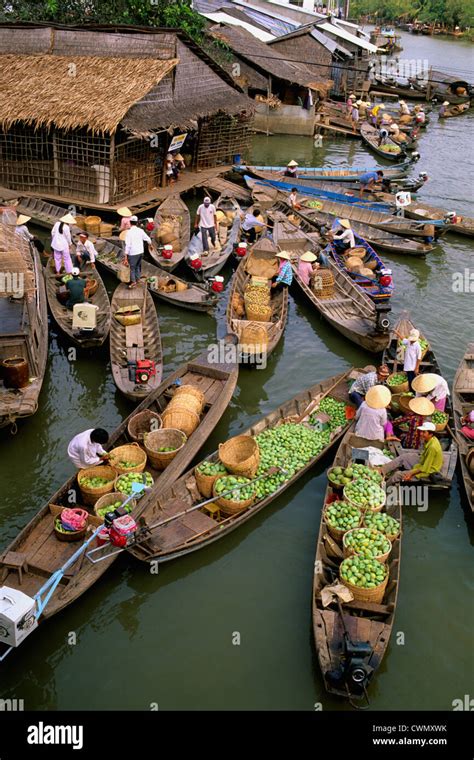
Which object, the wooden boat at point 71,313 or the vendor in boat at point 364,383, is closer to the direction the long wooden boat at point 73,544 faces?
the vendor in boat

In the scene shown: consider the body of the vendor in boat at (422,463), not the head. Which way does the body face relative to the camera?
to the viewer's left

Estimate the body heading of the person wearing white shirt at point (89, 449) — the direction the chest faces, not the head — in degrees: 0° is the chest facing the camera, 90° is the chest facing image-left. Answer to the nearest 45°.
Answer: approximately 270°
